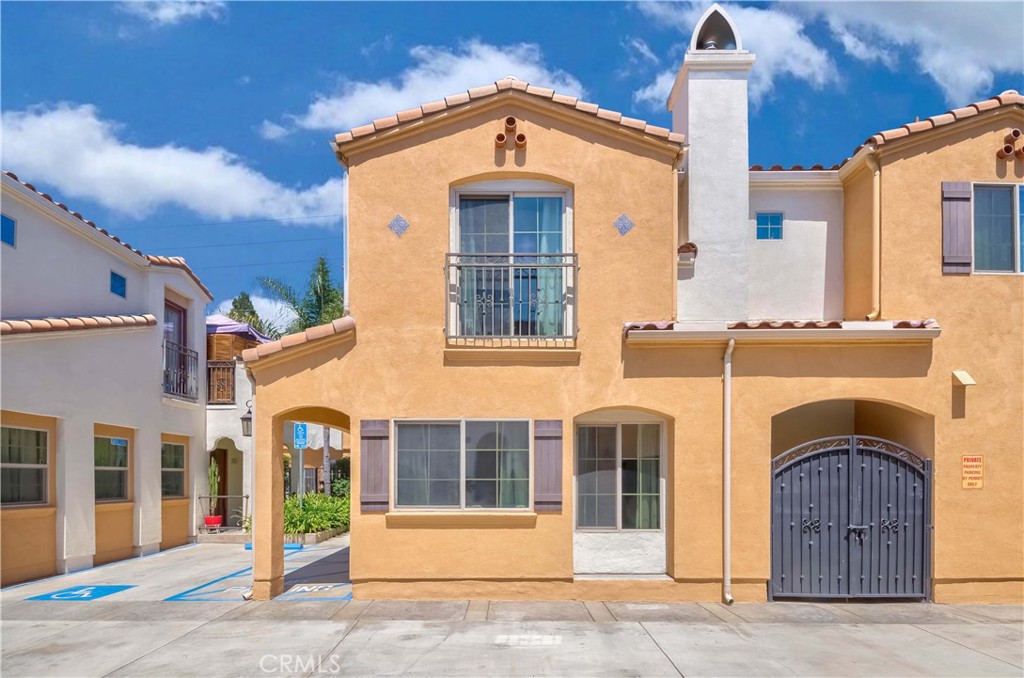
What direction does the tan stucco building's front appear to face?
toward the camera

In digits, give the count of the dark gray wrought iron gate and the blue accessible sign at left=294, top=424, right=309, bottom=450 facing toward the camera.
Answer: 2

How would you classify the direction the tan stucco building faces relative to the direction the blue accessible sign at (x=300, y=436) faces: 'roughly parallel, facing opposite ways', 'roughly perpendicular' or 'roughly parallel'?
roughly parallel

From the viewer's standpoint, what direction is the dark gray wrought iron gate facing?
toward the camera

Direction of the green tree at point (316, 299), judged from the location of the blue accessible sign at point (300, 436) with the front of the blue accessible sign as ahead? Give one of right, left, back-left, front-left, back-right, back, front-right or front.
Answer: back
